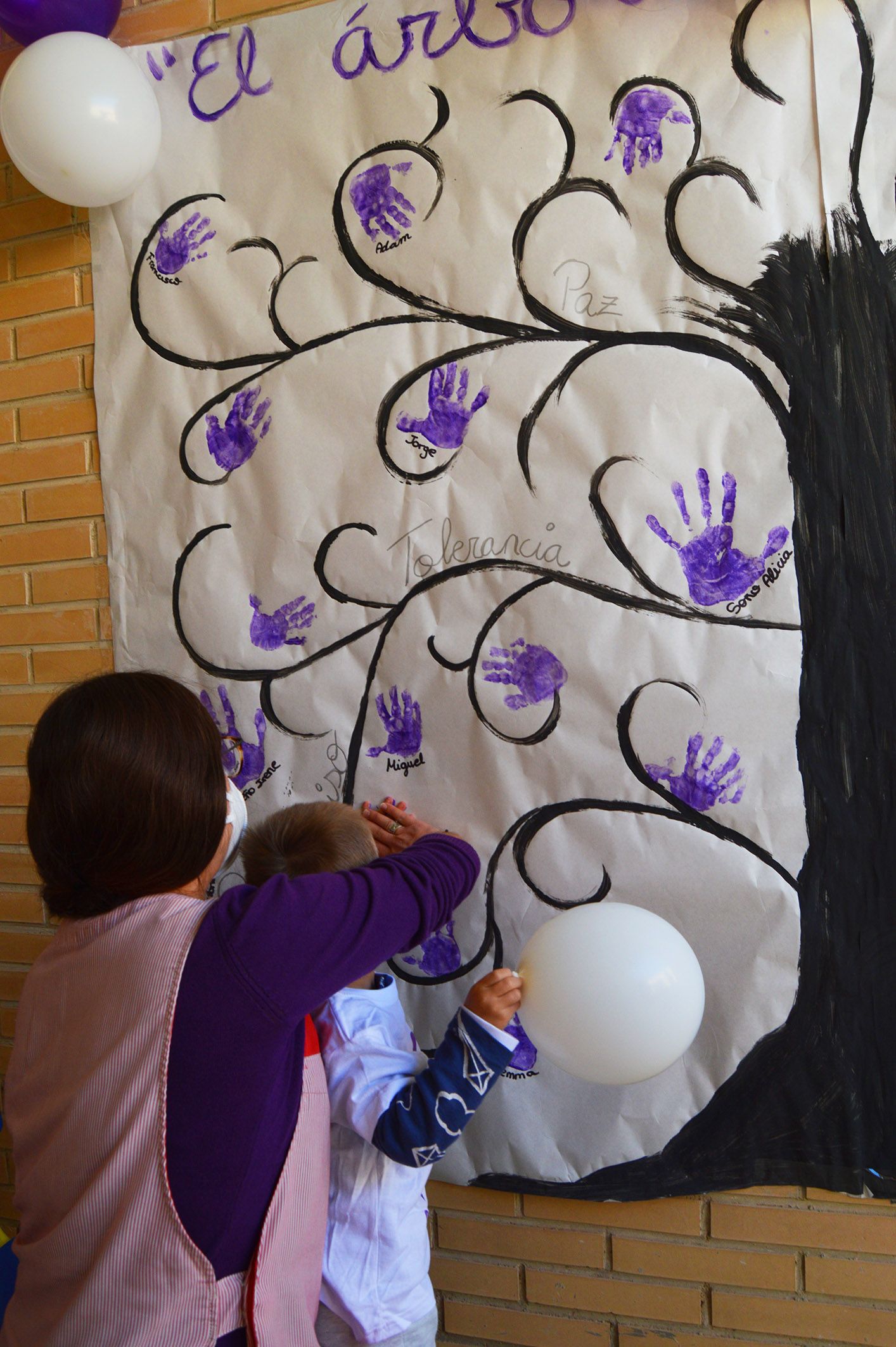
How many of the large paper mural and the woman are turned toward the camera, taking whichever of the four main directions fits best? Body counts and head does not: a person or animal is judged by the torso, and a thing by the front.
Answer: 1

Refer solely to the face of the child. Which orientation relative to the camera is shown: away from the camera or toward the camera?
away from the camera

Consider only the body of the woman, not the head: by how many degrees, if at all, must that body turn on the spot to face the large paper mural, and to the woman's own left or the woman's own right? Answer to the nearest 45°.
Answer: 0° — they already face it

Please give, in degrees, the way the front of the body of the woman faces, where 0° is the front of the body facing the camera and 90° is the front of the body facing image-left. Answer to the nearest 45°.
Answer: approximately 225°

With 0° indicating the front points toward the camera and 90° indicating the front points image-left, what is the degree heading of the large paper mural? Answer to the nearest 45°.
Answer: approximately 0°

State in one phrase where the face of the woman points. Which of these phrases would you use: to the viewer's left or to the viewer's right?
to the viewer's right
